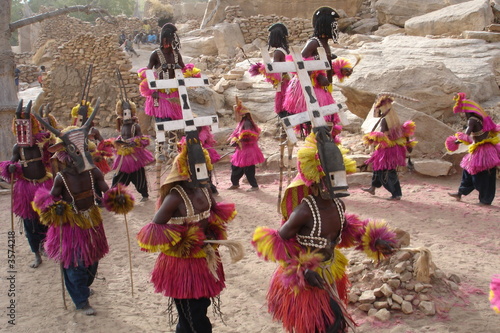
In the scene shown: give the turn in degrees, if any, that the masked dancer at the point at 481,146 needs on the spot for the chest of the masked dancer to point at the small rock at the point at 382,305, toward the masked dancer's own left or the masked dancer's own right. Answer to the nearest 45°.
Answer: approximately 90° to the masked dancer's own left

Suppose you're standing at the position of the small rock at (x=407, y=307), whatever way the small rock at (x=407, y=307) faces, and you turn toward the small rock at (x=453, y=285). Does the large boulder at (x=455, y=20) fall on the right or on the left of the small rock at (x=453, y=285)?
left

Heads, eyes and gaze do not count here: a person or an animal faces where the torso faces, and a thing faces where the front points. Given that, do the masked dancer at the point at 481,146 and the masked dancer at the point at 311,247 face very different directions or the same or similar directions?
very different directions

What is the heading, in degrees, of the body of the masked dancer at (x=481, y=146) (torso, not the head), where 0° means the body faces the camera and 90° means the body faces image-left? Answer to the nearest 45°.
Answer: approximately 90°

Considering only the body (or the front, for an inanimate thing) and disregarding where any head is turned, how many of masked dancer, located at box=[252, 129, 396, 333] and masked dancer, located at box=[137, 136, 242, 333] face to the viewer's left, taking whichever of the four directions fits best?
0

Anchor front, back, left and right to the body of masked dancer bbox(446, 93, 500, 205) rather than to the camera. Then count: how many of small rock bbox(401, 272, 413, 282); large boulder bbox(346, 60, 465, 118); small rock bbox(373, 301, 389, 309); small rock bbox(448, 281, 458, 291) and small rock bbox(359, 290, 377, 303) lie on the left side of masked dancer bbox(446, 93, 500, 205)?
4

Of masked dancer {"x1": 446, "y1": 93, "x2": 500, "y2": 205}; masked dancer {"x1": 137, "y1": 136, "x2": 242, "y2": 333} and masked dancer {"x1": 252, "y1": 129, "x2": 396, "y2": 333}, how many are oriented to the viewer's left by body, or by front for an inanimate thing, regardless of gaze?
1
